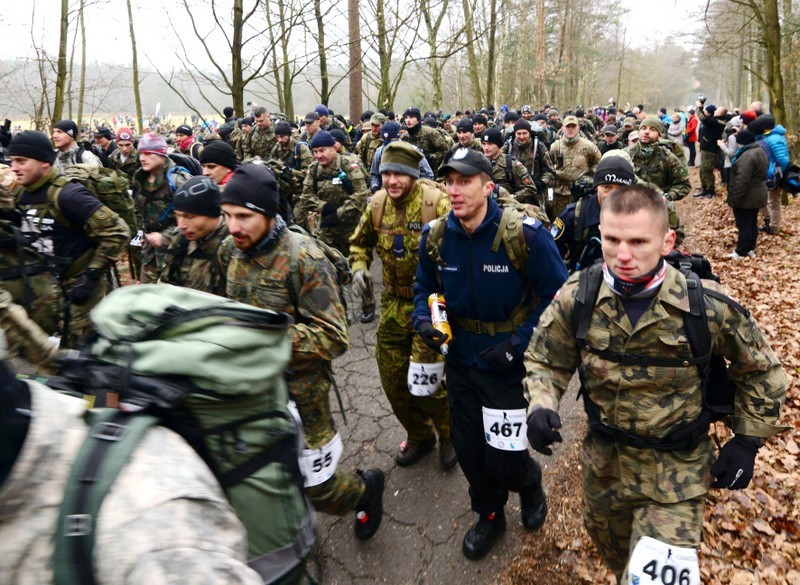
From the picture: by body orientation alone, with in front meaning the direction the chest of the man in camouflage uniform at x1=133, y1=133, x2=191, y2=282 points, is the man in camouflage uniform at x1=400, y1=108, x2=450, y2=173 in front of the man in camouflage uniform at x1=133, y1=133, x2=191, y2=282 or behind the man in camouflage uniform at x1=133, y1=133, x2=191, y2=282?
behind

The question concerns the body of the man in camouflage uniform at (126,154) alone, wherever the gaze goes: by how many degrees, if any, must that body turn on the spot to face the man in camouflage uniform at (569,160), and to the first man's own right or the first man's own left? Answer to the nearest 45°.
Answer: approximately 90° to the first man's own left

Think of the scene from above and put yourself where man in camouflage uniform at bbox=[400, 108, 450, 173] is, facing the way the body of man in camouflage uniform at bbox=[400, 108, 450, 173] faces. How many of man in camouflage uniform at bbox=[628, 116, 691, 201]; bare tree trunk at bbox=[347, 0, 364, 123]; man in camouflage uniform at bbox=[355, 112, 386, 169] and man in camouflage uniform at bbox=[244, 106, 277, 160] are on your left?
1

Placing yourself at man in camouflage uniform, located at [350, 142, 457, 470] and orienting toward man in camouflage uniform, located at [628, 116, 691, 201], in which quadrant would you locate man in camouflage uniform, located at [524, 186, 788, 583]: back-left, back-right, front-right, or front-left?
back-right
